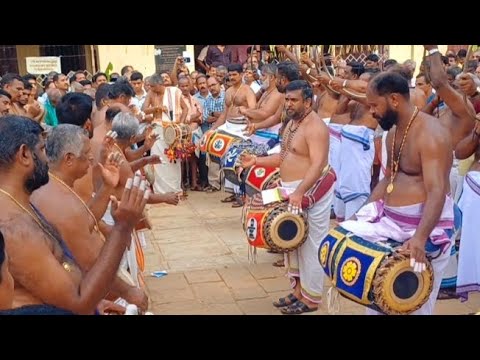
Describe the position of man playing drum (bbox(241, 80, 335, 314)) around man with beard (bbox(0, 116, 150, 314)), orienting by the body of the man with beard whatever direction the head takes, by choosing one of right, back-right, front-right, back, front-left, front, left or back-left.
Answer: front-left

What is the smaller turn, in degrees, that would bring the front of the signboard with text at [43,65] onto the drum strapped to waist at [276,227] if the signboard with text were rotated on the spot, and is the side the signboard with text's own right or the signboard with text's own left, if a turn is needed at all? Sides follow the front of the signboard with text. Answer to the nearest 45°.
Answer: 0° — it already faces it

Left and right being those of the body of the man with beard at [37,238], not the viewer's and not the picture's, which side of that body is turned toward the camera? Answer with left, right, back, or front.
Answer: right

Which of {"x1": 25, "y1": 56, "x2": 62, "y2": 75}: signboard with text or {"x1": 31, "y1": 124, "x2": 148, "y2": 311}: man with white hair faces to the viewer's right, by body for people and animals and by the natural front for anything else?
the man with white hair

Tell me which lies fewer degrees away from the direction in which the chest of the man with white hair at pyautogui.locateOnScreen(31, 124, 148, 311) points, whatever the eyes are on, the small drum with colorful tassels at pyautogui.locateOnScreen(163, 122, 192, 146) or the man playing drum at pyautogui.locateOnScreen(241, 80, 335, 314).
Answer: the man playing drum

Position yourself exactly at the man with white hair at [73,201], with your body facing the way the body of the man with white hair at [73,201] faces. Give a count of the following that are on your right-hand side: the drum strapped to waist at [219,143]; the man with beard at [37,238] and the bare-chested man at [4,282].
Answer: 2

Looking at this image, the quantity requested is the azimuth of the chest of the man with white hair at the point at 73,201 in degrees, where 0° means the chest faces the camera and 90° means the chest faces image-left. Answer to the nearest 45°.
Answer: approximately 270°

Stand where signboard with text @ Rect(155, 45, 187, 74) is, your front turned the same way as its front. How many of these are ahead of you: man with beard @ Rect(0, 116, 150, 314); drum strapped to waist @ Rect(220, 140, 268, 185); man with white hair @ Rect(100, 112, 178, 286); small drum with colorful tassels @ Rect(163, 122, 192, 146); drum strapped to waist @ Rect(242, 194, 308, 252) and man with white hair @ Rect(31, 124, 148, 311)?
6

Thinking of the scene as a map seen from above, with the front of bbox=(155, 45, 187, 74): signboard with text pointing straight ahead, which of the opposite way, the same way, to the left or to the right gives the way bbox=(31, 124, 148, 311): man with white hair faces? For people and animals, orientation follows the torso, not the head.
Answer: to the left

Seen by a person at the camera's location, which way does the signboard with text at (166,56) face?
facing the viewer

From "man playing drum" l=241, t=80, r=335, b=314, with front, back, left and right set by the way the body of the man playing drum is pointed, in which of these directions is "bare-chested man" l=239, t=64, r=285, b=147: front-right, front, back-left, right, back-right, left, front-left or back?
back-right
